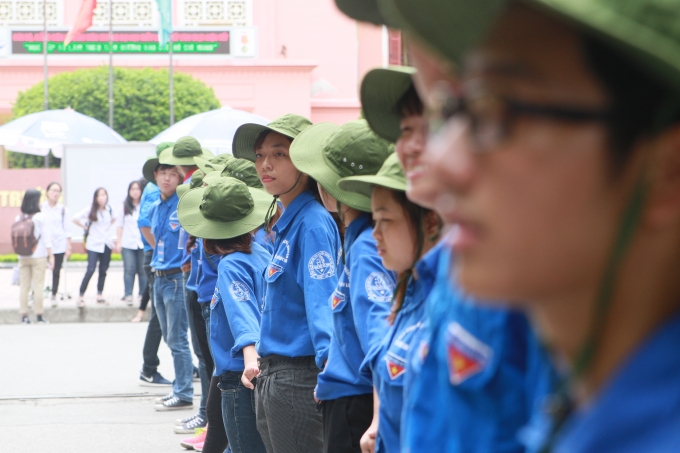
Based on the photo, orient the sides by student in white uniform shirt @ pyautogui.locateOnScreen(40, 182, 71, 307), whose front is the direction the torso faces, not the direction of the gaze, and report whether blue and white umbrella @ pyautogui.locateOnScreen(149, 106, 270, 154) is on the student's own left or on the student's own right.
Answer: on the student's own left

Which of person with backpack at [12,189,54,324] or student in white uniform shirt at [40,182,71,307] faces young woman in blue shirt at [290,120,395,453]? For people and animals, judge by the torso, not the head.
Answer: the student in white uniform shirt

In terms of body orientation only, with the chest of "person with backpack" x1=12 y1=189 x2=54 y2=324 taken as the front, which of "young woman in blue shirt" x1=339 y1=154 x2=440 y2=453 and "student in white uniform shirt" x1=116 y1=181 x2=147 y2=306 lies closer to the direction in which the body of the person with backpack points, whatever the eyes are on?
the student in white uniform shirt

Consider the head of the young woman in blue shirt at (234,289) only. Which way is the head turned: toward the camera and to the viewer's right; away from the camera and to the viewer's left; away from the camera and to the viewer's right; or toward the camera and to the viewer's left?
away from the camera and to the viewer's left

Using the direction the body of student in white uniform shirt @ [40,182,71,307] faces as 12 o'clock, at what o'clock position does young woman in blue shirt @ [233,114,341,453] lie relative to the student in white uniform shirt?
The young woman in blue shirt is roughly at 12 o'clock from the student in white uniform shirt.

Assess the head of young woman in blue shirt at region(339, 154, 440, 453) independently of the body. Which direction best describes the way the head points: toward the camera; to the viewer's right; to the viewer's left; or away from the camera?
to the viewer's left

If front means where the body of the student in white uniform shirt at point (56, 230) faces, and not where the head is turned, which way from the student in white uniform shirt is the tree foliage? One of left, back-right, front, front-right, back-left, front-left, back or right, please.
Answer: back

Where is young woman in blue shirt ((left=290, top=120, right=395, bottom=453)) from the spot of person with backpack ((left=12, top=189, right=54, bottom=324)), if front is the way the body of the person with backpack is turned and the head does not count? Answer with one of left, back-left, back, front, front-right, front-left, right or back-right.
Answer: back-right

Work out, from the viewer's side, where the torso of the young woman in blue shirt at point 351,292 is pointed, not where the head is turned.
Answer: to the viewer's left

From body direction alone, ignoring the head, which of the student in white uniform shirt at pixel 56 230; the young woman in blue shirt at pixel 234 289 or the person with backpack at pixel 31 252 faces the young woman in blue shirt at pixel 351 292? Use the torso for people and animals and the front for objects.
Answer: the student in white uniform shirt

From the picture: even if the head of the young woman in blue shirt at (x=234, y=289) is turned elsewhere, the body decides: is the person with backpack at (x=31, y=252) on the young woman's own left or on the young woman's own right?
on the young woman's own right

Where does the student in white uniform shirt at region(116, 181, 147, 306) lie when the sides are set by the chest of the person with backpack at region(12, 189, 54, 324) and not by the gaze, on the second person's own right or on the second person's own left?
on the second person's own right

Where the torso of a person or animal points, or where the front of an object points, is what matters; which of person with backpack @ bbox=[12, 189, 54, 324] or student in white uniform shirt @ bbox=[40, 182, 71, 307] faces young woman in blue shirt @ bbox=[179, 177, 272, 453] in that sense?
the student in white uniform shirt
